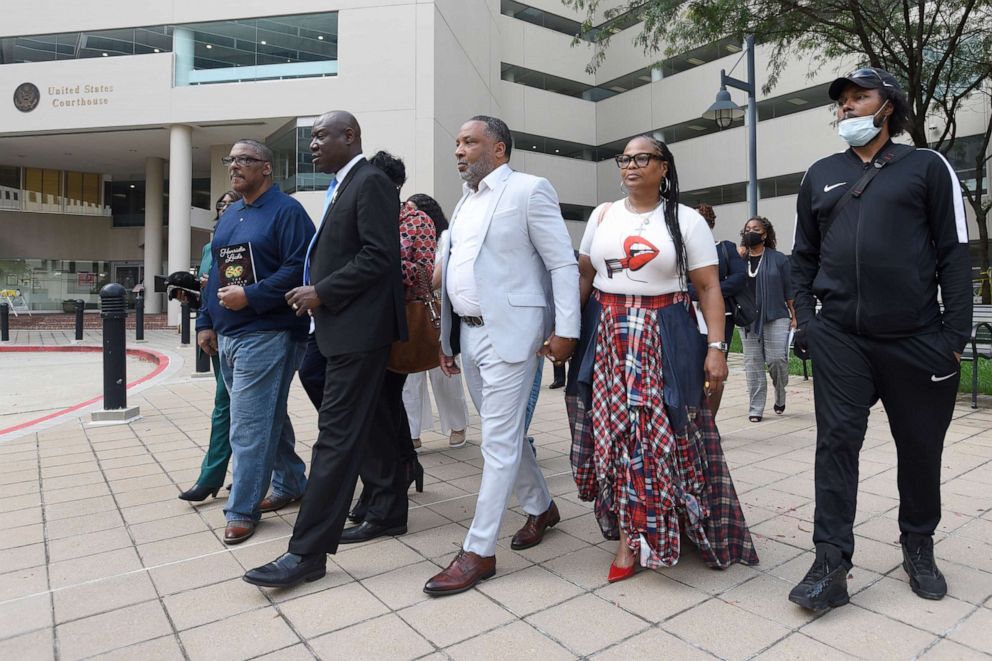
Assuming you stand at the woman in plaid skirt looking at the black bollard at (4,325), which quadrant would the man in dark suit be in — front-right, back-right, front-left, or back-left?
front-left

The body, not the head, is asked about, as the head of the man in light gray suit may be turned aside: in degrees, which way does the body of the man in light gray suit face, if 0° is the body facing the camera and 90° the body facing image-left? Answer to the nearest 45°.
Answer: approximately 45°

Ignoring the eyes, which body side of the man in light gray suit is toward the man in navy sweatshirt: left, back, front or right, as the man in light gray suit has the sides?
right

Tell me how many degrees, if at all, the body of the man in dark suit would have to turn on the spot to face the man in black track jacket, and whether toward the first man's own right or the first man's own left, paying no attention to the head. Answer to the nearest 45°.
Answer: approximately 180°

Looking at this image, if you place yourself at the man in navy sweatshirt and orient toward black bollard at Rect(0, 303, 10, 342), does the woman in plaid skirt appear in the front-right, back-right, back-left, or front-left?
back-right

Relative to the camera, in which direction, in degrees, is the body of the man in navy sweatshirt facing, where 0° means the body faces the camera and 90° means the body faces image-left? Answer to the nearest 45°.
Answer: approximately 45°

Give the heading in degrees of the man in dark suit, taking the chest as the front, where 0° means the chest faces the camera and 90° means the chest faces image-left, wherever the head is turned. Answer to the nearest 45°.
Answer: approximately 90°

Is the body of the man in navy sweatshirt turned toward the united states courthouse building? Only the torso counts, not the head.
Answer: no

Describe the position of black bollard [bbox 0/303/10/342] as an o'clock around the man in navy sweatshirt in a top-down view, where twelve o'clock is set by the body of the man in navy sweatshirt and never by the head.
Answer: The black bollard is roughly at 4 o'clock from the man in navy sweatshirt.

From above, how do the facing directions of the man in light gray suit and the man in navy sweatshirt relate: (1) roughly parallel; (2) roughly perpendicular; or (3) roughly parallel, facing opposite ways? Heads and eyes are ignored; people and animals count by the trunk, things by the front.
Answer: roughly parallel

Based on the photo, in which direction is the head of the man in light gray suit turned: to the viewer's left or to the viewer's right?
to the viewer's left

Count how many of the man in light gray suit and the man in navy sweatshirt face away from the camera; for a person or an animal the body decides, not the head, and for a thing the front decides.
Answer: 0

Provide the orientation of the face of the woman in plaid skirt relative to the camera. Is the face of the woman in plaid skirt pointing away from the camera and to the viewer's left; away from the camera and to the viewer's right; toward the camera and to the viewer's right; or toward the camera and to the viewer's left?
toward the camera and to the viewer's left

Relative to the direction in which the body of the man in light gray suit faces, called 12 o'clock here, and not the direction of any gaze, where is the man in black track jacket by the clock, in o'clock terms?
The man in black track jacket is roughly at 8 o'clock from the man in light gray suit.

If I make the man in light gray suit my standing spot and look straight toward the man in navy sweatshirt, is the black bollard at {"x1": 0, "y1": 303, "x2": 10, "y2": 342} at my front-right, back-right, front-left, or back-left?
front-right
